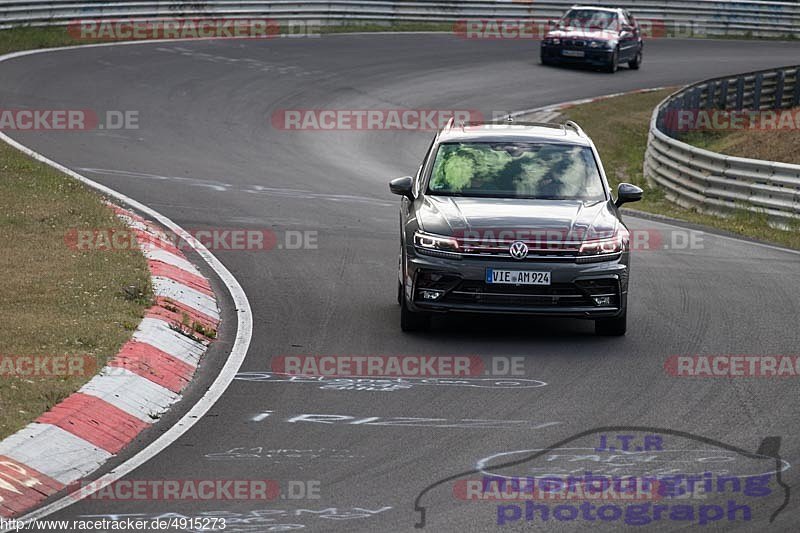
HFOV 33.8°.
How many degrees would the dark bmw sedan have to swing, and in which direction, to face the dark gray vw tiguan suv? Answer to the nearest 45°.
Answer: approximately 45° to its left

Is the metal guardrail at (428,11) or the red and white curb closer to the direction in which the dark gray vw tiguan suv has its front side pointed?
the red and white curb

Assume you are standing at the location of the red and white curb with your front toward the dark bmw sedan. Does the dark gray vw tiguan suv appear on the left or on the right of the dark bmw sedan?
right

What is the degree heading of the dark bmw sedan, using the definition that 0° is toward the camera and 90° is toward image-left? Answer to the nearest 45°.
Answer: approximately 45°

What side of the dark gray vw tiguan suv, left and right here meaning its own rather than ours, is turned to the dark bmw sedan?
back

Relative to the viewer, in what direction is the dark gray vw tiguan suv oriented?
toward the camera

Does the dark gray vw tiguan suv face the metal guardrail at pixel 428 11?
no

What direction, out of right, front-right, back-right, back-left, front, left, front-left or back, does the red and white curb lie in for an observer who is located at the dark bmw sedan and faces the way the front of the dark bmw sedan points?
front-left

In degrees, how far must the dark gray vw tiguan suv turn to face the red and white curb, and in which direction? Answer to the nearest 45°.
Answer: approximately 45° to its right

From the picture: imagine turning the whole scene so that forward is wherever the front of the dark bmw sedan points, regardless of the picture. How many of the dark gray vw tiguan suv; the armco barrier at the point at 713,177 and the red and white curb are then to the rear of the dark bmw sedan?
0

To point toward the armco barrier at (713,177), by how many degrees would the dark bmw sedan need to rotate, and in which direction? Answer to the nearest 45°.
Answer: approximately 45° to its left

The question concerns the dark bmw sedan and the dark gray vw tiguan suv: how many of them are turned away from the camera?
0
